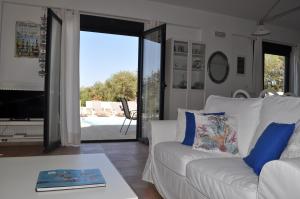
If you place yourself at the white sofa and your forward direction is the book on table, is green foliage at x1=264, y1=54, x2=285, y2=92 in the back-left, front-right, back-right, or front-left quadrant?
back-right

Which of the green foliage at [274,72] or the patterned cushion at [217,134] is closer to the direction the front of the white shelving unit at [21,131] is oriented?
the patterned cushion

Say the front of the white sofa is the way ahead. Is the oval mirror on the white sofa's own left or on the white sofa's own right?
on the white sofa's own right

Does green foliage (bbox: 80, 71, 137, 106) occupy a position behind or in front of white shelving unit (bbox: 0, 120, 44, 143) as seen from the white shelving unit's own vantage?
behind

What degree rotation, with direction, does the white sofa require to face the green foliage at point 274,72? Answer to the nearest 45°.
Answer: approximately 135° to its right

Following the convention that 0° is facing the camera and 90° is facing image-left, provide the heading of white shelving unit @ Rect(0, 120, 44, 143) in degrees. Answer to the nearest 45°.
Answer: approximately 0°
